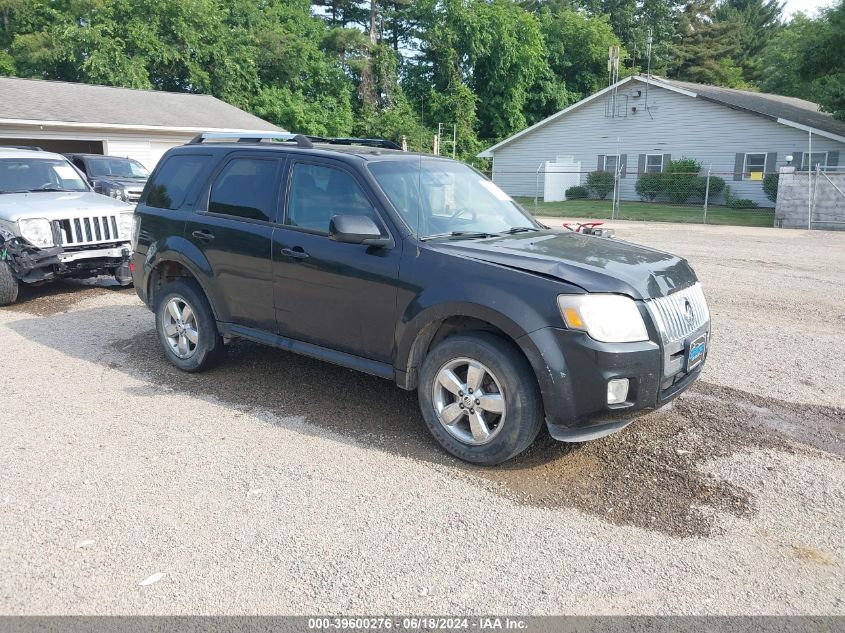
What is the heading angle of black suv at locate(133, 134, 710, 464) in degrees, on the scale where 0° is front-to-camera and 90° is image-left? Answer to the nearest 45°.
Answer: approximately 315°

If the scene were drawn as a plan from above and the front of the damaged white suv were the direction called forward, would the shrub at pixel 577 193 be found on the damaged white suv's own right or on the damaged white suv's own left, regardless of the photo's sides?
on the damaged white suv's own left

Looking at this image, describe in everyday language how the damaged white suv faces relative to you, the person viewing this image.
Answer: facing the viewer and to the right of the viewer

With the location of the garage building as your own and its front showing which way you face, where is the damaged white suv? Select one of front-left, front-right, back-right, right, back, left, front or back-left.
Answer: front-right

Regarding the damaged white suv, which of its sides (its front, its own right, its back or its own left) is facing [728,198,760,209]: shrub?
left

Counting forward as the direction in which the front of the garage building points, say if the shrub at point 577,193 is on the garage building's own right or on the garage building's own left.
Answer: on the garage building's own left

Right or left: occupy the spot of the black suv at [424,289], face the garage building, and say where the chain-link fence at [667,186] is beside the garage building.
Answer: right

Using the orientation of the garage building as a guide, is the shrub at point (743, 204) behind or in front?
in front
